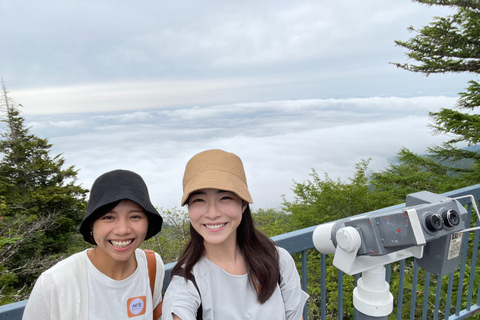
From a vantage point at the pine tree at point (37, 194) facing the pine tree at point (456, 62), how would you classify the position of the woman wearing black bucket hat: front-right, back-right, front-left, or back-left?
front-right

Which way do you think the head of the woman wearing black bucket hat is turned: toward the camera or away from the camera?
toward the camera

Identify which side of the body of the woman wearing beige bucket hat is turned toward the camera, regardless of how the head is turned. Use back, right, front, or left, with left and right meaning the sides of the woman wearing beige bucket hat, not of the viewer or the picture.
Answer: front

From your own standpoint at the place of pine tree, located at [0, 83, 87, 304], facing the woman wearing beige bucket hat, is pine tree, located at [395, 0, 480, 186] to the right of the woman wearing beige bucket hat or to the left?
left

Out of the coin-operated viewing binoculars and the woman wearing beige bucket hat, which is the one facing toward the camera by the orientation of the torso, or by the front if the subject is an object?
the woman wearing beige bucket hat

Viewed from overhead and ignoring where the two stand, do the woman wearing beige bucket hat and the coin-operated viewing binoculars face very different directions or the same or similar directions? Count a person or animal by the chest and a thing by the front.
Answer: very different directions

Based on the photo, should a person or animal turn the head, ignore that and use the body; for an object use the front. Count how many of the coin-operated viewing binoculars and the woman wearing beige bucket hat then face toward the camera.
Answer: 1

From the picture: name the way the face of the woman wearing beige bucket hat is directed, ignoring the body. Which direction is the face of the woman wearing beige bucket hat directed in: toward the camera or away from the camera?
toward the camera
